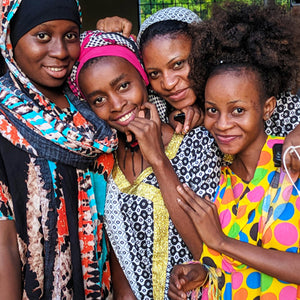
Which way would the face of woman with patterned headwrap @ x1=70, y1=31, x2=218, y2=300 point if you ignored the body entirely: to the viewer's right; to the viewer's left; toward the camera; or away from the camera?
toward the camera

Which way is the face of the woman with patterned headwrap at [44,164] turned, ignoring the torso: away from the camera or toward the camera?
toward the camera

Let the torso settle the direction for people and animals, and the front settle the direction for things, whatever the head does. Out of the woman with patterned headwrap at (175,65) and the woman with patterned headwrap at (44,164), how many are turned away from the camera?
0

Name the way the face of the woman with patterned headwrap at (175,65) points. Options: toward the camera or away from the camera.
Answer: toward the camera

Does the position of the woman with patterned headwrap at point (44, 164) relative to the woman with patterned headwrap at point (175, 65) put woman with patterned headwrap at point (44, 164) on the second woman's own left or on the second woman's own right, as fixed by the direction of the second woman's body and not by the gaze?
on the second woman's own right

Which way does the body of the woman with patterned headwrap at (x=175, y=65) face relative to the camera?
toward the camera

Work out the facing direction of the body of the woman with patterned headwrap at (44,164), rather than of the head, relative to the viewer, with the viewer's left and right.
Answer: facing the viewer and to the right of the viewer
